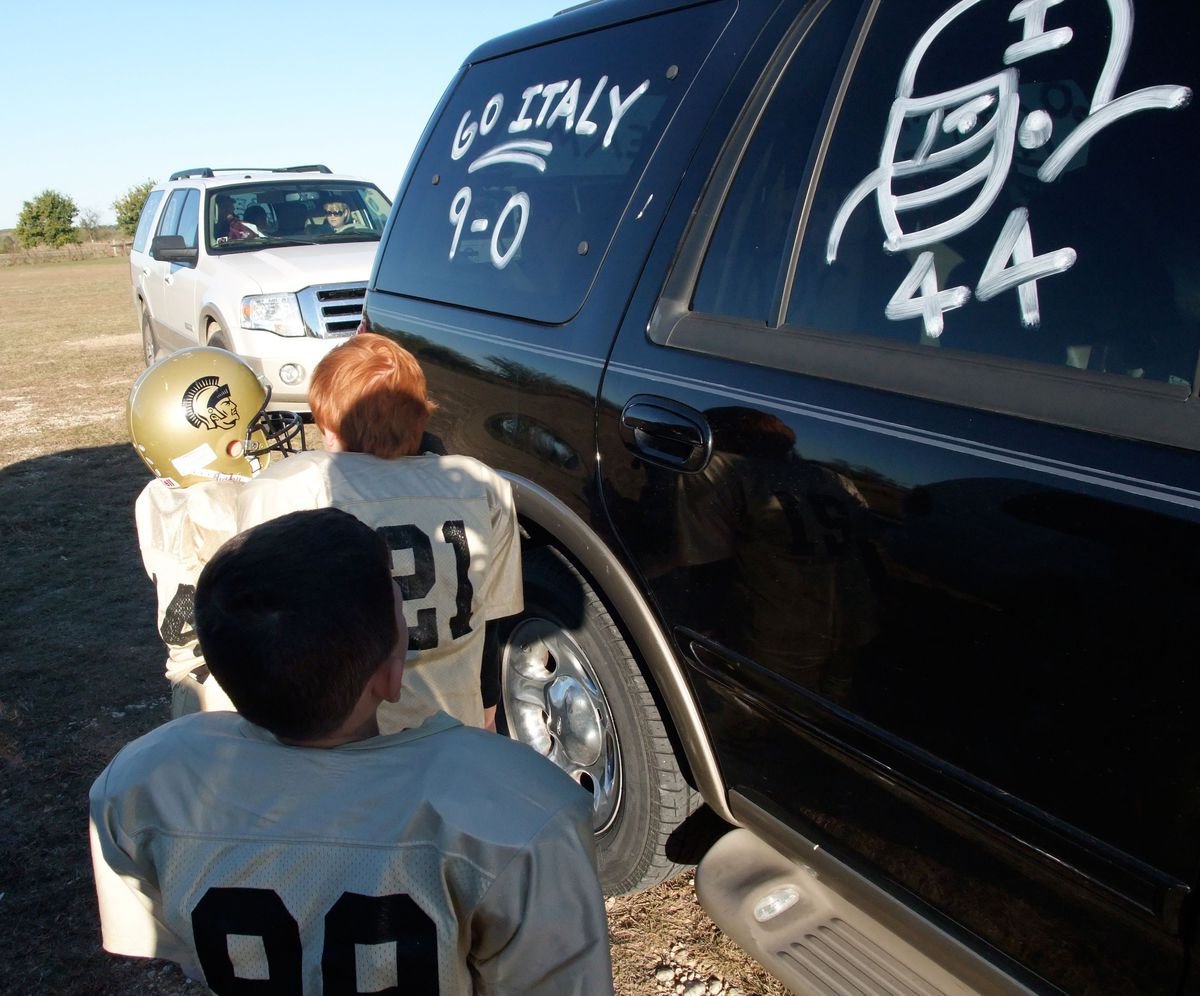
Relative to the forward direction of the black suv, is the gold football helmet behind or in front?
behind

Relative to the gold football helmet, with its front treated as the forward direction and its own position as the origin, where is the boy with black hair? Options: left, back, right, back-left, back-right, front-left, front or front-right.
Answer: right

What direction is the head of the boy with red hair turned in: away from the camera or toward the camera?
away from the camera

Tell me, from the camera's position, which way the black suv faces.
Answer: facing the viewer and to the right of the viewer

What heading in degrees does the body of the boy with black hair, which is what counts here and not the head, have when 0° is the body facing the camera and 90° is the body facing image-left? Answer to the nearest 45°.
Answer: approximately 180°

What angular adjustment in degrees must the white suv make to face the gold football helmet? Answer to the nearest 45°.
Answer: approximately 45° to its right

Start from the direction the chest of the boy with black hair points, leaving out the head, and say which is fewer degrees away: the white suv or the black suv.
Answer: the white suv

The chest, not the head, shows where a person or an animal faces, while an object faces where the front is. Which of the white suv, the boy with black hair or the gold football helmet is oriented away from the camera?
the boy with black hair

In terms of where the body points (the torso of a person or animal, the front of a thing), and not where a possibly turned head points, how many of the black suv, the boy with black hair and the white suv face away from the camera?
1

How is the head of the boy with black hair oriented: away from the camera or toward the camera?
away from the camera

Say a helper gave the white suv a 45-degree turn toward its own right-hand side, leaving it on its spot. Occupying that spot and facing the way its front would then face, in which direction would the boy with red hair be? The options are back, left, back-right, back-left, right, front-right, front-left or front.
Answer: front

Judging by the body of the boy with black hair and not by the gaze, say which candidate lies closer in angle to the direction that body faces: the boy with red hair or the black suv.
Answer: the boy with red hair

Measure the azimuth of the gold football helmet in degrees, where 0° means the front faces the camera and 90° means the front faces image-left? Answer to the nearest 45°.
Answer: approximately 270°

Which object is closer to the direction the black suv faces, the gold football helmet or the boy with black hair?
the boy with black hair

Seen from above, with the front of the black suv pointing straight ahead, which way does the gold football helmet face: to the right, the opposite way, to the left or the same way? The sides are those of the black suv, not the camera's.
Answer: to the left

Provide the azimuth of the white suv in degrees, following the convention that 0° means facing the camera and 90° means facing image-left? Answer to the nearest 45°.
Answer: approximately 315°

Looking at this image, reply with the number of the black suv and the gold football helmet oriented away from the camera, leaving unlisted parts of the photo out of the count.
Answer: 0

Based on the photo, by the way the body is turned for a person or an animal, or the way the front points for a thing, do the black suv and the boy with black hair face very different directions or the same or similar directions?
very different directions
